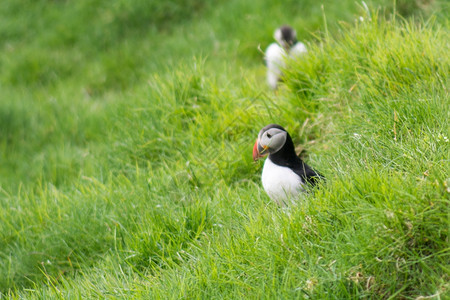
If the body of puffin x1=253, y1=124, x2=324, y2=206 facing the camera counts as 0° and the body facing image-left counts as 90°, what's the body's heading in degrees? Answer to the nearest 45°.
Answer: approximately 45°
